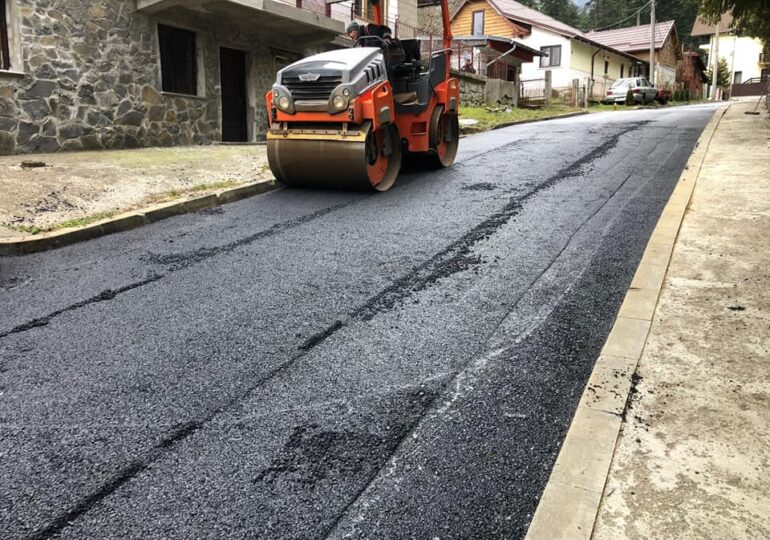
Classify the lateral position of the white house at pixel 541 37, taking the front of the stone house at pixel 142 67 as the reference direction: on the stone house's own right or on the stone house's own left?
on the stone house's own left

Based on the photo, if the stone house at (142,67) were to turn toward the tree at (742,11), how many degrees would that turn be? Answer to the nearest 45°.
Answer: approximately 45° to its left

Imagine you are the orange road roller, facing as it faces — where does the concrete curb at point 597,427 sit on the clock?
The concrete curb is roughly at 10 o'clock from the orange road roller.

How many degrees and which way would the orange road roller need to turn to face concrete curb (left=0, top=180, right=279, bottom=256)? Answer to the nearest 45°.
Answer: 0° — it already faces it

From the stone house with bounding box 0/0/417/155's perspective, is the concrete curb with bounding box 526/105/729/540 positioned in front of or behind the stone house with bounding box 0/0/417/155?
in front

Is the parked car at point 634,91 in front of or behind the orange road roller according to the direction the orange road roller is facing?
behind

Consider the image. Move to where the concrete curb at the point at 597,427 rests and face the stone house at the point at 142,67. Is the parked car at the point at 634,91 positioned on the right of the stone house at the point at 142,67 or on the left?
right

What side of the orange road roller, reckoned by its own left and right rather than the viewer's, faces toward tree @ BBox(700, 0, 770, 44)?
back

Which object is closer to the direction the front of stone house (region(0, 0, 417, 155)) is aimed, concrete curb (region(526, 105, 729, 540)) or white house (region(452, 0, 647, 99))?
the concrete curb

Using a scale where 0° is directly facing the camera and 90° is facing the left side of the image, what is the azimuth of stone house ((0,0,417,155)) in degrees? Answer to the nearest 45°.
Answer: approximately 315°

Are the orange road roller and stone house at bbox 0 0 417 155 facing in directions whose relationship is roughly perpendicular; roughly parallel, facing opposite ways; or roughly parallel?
roughly perpendicular

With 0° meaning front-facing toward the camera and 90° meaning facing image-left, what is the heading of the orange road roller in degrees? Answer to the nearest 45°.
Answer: approximately 45°

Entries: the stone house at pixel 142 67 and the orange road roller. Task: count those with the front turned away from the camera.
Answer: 0

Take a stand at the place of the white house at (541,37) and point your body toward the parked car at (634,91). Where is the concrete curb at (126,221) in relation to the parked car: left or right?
right

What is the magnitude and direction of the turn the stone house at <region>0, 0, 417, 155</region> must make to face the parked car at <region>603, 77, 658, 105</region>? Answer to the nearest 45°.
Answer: approximately 90° to its left
